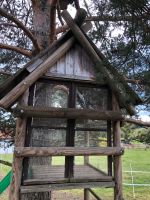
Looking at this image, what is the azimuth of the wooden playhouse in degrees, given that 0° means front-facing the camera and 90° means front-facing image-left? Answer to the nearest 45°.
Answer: approximately 0°
